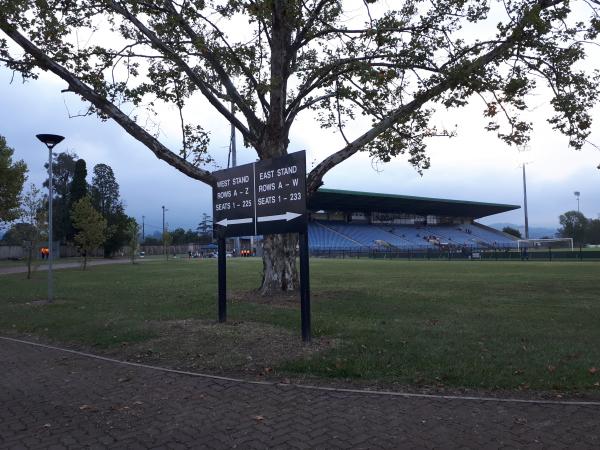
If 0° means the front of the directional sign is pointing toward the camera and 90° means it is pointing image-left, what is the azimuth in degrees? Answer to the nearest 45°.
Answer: approximately 45°

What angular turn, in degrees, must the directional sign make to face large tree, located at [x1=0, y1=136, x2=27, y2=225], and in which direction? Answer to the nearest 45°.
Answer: approximately 90° to its right

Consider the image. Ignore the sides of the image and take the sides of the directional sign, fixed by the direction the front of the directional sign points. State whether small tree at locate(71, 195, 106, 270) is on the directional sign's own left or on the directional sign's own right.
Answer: on the directional sign's own right
